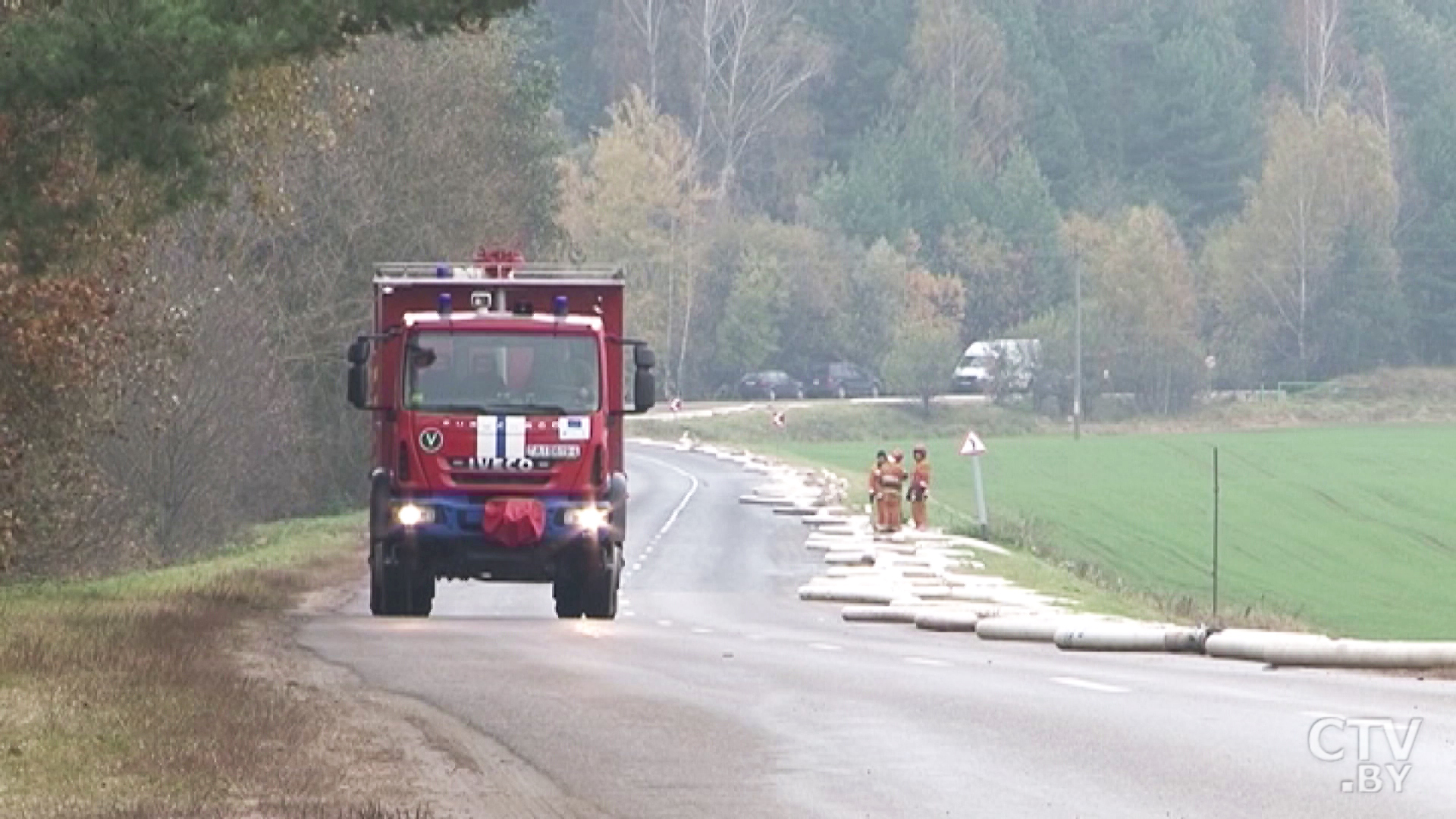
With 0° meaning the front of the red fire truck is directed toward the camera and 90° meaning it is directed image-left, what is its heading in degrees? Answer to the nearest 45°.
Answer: approximately 0°
